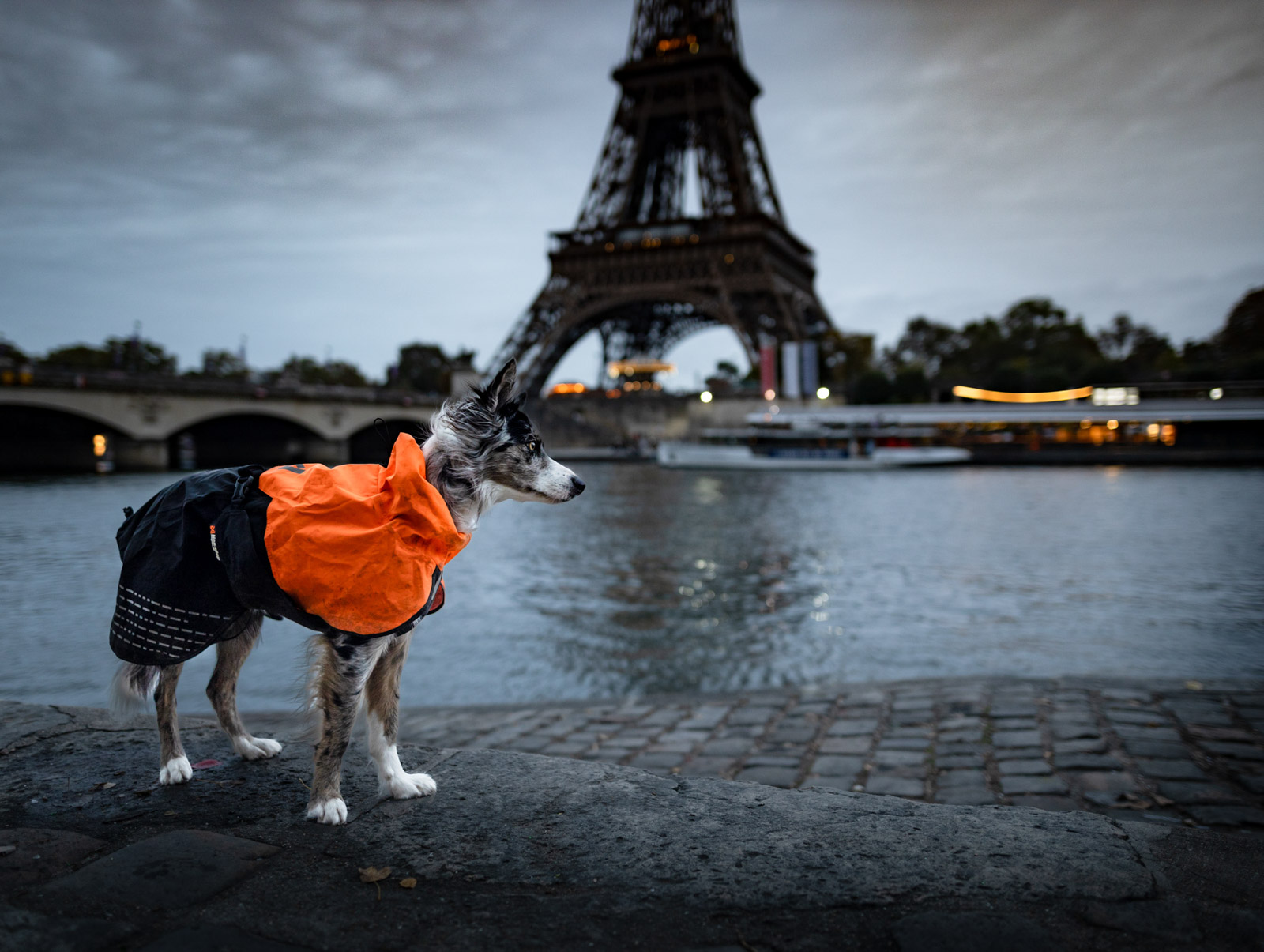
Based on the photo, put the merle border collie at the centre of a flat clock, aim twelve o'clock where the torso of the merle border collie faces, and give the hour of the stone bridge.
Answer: The stone bridge is roughly at 7 o'clock from the merle border collie.

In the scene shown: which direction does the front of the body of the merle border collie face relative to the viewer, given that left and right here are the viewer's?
facing the viewer and to the right of the viewer

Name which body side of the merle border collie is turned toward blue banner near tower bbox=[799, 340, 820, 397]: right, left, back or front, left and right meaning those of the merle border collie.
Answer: left

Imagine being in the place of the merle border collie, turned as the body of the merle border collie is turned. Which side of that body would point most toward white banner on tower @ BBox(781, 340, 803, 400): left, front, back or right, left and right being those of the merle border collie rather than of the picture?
left
